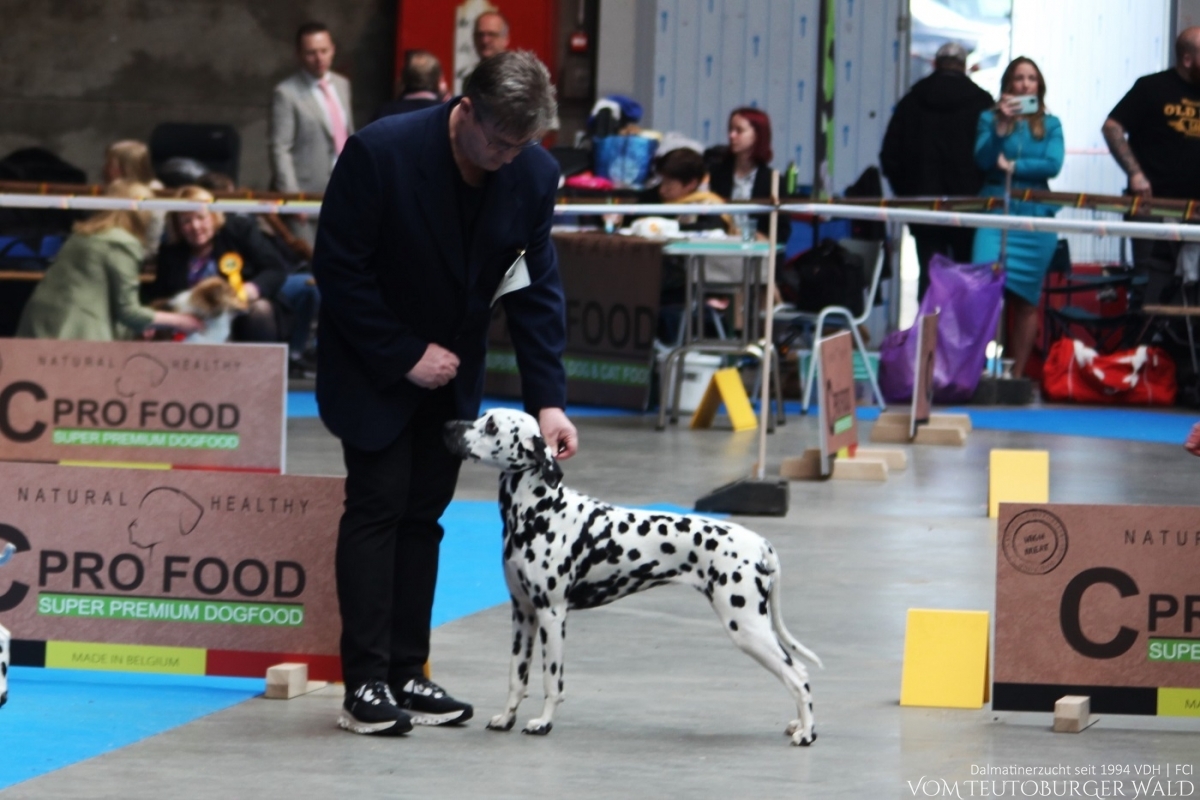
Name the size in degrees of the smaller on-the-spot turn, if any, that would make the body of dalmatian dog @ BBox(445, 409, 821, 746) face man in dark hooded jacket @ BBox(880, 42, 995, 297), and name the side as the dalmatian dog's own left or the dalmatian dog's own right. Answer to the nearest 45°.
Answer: approximately 90° to the dalmatian dog's own right

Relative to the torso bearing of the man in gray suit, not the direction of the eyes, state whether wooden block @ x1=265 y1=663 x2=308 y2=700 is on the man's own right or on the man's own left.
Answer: on the man's own right

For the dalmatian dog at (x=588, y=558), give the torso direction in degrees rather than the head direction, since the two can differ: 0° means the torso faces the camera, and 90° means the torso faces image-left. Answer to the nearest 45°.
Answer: approximately 90°

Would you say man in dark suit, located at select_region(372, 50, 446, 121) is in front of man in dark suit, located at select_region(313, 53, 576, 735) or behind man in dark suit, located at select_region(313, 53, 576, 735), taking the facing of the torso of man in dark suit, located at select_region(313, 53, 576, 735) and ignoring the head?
behind

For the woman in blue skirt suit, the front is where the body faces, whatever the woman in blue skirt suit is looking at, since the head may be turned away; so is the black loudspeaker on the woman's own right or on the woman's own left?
on the woman's own right

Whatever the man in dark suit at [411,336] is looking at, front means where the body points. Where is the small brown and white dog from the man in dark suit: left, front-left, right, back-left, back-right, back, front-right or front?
back-left
